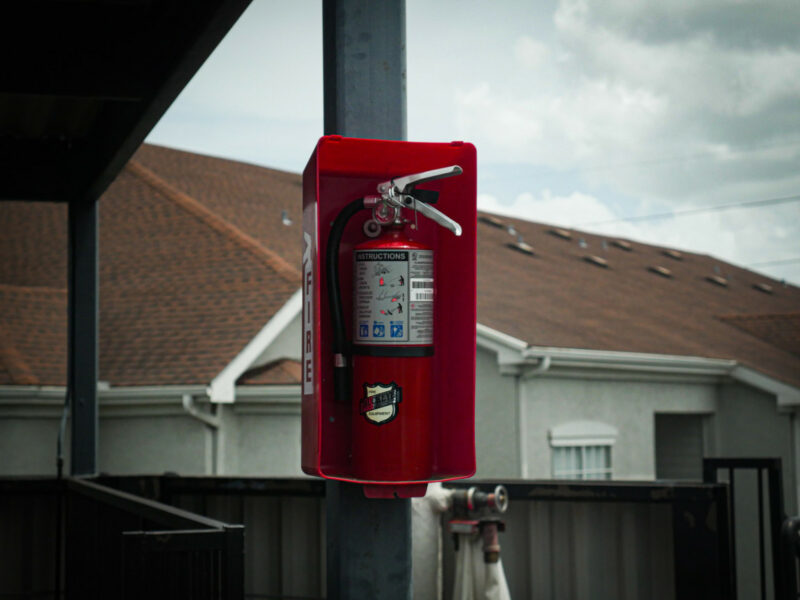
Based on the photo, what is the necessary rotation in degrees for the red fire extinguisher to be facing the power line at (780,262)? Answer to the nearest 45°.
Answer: approximately 180°

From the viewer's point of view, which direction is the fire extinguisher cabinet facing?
toward the camera

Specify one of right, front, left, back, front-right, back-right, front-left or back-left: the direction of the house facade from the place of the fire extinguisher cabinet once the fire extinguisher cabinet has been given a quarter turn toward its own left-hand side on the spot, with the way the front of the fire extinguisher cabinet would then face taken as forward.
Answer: left

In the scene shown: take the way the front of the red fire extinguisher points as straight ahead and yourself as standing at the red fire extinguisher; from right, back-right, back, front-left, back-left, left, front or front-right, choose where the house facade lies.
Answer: back

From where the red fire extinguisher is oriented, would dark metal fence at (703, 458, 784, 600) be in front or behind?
behind

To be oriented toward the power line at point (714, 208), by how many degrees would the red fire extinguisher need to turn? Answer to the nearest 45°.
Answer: approximately 180°

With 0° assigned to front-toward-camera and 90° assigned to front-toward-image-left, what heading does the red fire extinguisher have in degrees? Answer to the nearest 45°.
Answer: approximately 0°

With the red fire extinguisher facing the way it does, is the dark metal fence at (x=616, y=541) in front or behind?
behind

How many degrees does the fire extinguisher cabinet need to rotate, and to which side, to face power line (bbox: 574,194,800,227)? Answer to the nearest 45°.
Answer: approximately 180°

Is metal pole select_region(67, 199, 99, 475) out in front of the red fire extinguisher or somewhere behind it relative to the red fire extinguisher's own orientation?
behind
